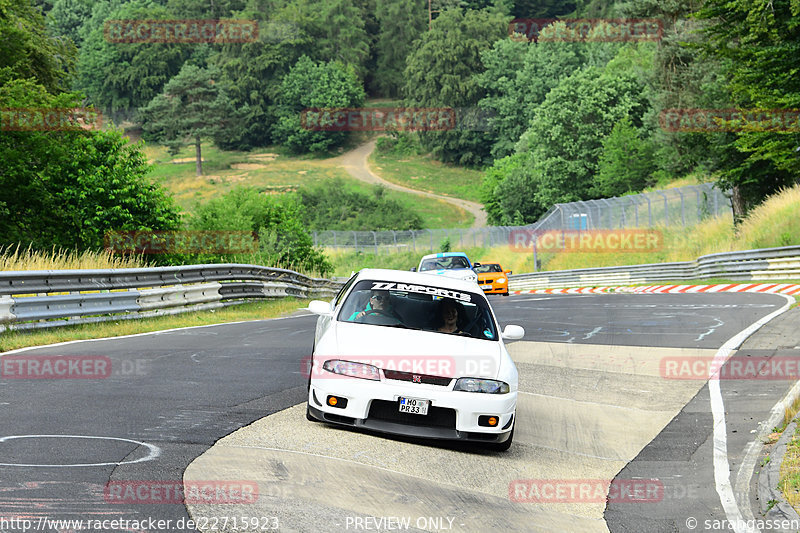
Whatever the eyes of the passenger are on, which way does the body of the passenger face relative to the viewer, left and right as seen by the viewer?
facing the viewer

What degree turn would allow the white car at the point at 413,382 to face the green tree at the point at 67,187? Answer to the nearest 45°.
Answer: approximately 135° to its right

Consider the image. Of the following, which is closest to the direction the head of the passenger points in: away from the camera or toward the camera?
toward the camera

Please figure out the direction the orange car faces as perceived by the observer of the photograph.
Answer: facing the viewer and to the left of the viewer

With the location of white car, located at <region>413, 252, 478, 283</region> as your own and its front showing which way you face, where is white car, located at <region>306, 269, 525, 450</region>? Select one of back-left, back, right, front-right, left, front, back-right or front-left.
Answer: front

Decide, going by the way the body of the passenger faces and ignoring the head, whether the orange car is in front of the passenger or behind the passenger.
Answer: behind

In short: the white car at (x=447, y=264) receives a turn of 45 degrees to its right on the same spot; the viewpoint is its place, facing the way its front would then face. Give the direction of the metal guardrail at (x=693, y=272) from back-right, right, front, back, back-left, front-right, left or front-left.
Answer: back

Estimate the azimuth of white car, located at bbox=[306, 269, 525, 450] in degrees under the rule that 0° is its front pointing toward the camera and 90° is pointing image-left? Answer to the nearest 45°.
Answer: approximately 0°

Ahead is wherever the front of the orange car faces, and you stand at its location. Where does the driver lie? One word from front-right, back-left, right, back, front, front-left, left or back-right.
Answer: front-left

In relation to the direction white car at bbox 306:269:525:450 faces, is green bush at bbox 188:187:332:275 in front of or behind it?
behind
